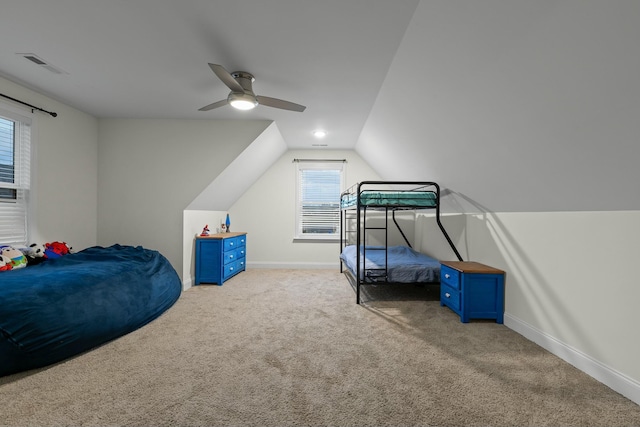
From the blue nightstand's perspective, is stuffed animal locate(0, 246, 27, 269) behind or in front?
in front

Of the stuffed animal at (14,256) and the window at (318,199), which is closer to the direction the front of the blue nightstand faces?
the stuffed animal

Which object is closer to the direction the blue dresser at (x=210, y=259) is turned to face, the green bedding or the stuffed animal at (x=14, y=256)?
the green bedding

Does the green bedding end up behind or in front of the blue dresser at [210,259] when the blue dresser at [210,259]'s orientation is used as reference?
in front

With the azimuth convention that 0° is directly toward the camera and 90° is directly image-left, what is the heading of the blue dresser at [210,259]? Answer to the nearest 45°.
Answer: approximately 315°

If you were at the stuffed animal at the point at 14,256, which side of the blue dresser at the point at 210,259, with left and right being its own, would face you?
right

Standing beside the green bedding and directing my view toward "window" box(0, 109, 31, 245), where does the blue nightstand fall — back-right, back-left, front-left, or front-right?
back-left
